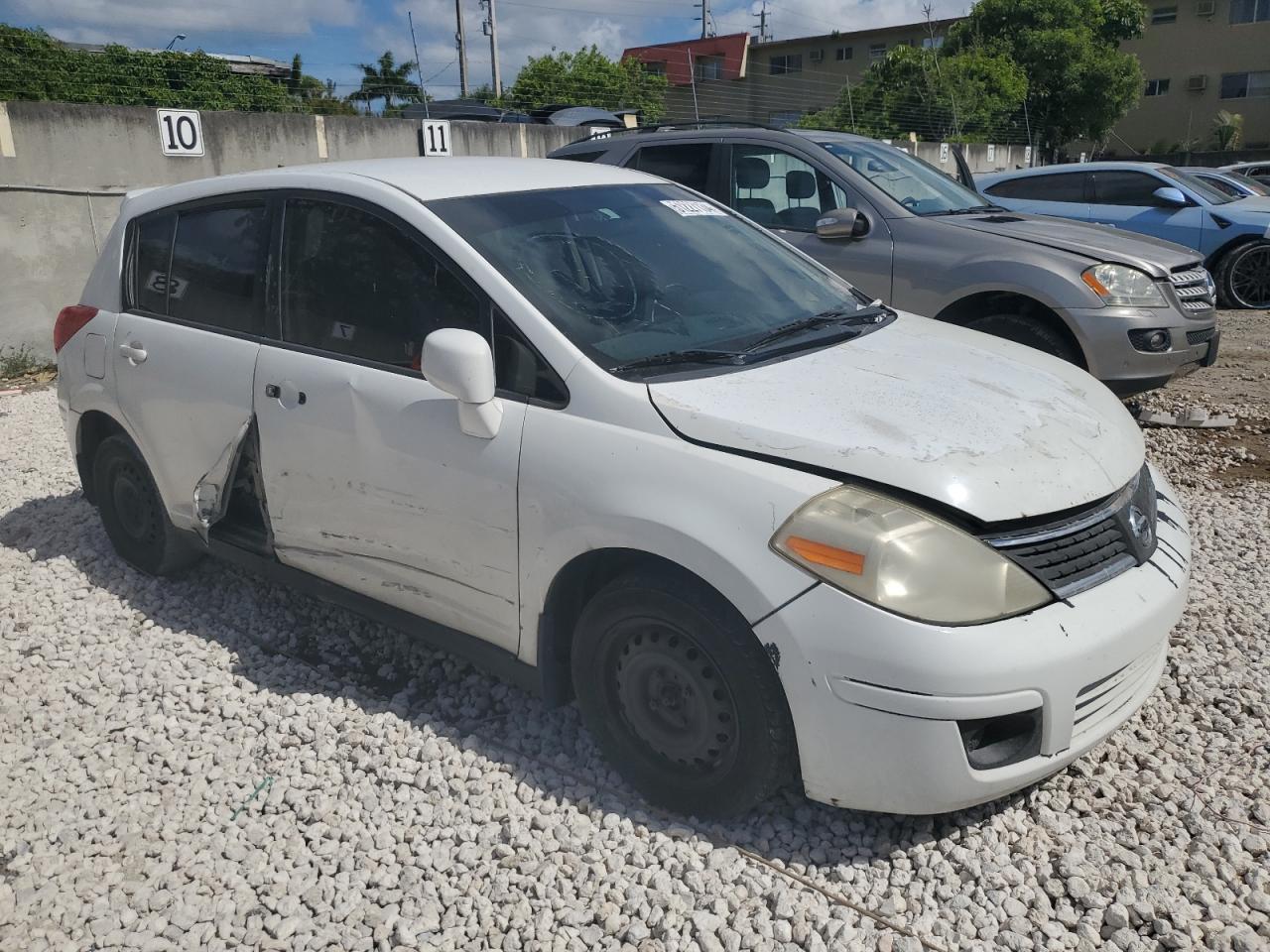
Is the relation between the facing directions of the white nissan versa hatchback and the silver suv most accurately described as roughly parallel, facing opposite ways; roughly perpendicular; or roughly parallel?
roughly parallel

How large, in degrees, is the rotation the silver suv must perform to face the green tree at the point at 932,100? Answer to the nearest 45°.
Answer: approximately 135° to its left

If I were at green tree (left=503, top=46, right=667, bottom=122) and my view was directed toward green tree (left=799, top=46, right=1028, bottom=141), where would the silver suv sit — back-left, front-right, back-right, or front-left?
front-right

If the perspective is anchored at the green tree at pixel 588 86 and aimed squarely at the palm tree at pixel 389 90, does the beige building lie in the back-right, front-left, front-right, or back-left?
back-right

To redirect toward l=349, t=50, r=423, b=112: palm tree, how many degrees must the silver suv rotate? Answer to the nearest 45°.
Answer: approximately 180°

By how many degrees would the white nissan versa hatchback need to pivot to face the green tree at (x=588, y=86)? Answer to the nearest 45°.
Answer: approximately 135° to its left

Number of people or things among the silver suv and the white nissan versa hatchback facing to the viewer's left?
0

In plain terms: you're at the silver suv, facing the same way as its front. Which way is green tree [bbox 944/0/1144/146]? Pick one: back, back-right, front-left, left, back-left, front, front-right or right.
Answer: back-left

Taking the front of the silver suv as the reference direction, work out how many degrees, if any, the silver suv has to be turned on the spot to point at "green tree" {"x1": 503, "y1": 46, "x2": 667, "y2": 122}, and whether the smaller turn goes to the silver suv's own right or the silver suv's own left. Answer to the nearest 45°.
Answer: approximately 135° to the silver suv's own left

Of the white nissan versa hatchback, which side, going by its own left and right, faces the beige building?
left

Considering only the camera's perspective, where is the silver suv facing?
facing the viewer and to the right of the viewer

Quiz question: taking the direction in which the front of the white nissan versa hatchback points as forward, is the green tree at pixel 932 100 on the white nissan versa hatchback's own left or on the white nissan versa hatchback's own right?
on the white nissan versa hatchback's own left
